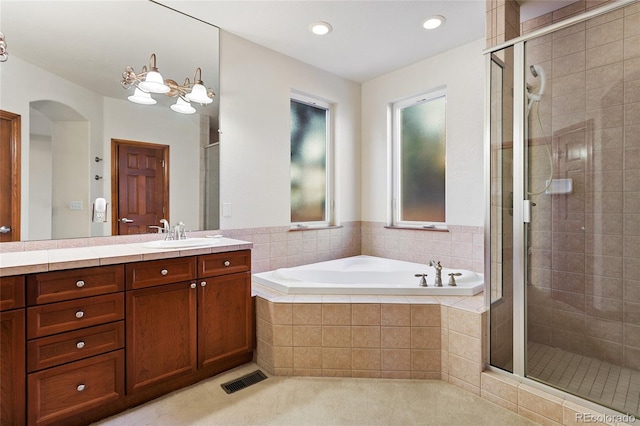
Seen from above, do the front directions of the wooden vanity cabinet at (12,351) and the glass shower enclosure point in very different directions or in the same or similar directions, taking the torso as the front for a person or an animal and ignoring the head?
very different directions

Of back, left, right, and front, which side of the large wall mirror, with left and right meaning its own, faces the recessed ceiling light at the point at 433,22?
front

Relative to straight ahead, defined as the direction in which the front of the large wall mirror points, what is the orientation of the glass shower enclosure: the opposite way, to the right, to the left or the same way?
the opposite way

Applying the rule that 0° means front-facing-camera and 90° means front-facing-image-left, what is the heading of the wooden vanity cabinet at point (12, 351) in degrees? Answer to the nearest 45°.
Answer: approximately 315°

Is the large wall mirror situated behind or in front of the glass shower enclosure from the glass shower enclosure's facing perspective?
in front

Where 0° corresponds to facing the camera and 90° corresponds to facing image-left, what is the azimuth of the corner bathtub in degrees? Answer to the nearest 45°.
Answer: approximately 0°

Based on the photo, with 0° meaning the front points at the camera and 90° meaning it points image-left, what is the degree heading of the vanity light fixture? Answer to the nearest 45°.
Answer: approximately 315°

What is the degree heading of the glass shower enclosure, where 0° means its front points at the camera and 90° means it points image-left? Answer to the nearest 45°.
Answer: approximately 45°

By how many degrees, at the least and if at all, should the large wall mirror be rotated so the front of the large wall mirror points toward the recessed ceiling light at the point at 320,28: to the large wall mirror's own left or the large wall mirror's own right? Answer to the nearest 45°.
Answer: approximately 45° to the large wall mirror's own left

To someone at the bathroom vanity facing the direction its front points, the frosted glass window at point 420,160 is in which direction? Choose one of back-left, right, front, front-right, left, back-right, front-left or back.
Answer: front-left

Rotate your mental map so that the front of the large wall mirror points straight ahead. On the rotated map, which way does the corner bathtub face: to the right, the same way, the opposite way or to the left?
to the right
